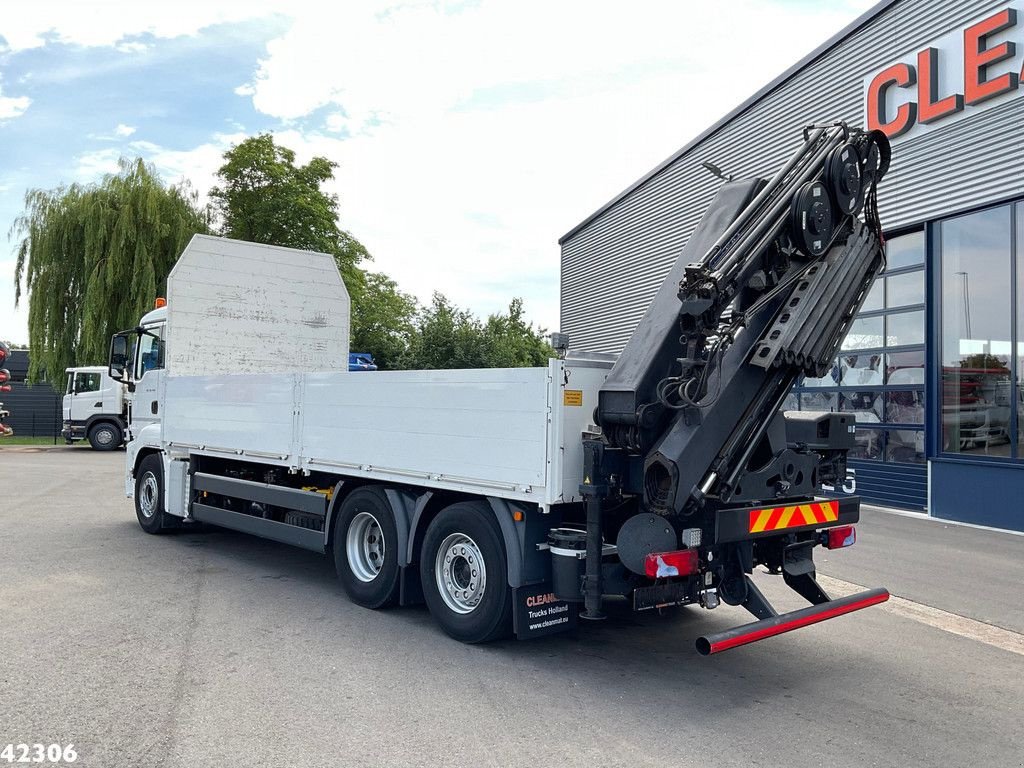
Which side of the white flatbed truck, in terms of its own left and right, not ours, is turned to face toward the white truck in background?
front

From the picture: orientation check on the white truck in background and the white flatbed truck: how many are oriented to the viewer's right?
0

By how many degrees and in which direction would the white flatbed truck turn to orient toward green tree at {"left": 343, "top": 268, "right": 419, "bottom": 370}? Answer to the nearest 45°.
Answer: approximately 45° to its right

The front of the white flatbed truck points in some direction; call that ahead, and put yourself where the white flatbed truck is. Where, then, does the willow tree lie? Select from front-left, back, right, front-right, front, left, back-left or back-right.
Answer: front

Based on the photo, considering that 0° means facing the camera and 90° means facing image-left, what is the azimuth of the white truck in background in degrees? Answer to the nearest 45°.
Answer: approximately 90°

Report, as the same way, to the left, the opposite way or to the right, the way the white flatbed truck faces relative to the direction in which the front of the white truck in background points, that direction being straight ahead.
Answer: to the right

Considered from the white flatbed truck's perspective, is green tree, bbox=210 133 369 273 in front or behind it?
in front

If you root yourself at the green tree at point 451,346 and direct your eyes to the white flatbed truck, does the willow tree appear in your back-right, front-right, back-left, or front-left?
front-right

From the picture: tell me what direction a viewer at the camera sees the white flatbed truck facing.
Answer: facing away from the viewer and to the left of the viewer

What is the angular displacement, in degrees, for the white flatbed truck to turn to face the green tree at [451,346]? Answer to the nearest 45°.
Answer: approximately 45° to its right
